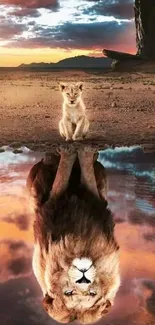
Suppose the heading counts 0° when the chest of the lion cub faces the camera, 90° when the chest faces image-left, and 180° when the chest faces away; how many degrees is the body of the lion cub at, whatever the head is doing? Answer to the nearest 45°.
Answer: approximately 0°

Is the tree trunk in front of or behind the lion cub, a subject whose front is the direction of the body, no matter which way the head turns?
behind
